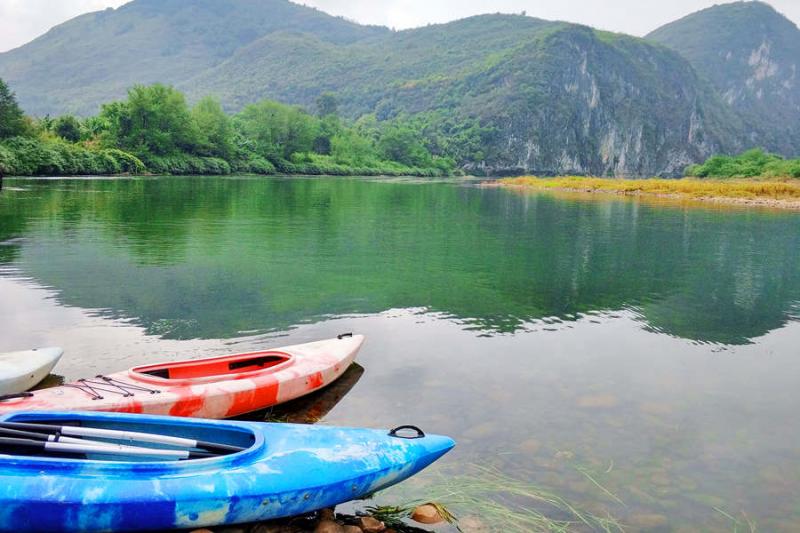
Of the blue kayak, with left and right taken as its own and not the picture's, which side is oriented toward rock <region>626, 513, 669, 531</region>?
front

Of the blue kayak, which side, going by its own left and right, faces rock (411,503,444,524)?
front

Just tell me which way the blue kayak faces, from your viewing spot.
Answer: facing to the right of the viewer

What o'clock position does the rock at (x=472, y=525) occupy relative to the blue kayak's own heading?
The rock is roughly at 12 o'clock from the blue kayak.

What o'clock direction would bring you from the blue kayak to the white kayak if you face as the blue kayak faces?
The white kayak is roughly at 8 o'clock from the blue kayak.

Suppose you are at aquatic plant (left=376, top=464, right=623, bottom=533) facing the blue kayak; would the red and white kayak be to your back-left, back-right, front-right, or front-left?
front-right

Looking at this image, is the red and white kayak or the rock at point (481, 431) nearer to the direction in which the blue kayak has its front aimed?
the rock

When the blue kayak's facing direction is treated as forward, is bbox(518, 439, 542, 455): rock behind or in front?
in front

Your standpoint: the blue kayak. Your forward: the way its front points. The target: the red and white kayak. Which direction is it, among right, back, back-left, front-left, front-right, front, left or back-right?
left

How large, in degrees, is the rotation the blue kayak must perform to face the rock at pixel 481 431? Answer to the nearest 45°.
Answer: approximately 45° to its left
